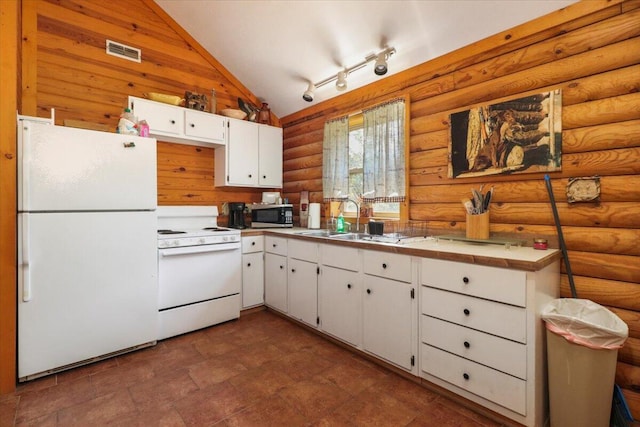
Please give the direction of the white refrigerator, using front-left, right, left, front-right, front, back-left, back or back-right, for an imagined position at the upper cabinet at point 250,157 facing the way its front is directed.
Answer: right

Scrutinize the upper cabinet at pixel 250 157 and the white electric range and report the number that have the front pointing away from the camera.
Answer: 0

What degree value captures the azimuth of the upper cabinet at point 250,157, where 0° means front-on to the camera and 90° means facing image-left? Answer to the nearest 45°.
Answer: approximately 315°

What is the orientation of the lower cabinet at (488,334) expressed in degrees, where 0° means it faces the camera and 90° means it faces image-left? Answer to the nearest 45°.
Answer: approximately 45°

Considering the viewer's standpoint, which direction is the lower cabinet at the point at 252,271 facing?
facing the viewer and to the right of the viewer

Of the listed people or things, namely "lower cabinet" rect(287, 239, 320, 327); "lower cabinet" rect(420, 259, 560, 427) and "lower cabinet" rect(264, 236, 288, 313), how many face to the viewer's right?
0

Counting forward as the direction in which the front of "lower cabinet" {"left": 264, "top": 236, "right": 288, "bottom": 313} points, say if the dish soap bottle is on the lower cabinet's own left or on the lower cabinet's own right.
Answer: on the lower cabinet's own left

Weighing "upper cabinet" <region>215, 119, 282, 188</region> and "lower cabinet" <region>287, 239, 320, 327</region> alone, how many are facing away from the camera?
0
